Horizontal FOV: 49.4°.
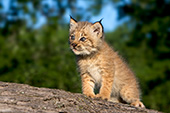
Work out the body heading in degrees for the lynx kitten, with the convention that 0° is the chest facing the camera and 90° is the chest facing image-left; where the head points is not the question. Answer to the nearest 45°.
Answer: approximately 45°
